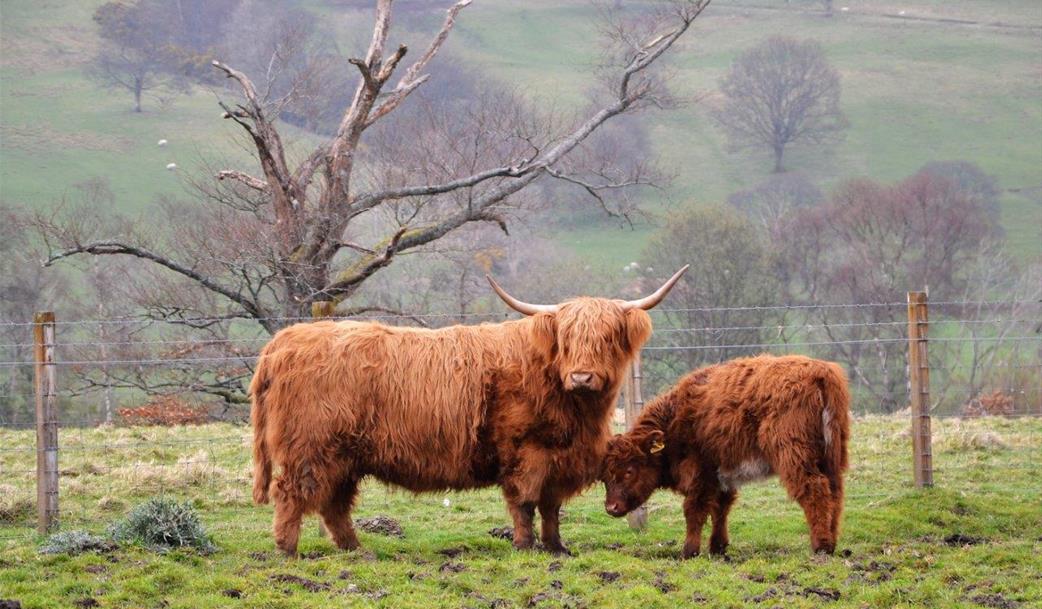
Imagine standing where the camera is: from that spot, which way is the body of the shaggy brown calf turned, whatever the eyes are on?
to the viewer's left

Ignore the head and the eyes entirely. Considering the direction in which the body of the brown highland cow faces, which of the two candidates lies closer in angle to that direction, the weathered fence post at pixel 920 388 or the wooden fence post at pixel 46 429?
the weathered fence post

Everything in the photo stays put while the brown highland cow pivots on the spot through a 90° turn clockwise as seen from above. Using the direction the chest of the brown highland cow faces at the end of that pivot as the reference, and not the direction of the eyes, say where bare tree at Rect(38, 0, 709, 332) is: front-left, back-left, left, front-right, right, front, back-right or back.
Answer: back

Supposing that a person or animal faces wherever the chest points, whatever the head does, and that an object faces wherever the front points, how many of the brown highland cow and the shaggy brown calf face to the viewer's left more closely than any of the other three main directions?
1

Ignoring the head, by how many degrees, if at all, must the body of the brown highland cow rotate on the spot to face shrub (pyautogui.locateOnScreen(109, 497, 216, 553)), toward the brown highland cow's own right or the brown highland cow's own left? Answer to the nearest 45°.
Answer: approximately 180°

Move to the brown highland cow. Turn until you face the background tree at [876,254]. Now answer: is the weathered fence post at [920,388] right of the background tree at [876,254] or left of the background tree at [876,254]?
right

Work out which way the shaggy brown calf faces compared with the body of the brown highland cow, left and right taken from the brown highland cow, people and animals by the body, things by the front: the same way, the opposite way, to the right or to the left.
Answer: the opposite way

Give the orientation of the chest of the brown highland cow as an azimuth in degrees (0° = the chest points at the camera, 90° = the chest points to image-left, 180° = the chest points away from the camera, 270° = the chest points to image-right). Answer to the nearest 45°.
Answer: approximately 270°

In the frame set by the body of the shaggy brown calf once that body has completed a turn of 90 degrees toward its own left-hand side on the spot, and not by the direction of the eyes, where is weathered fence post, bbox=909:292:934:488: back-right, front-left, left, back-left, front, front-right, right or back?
back-left

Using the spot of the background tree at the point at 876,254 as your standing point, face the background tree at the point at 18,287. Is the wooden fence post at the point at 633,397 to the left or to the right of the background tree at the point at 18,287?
left

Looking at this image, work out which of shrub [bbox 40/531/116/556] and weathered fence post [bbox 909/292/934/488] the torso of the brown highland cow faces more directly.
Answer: the weathered fence post

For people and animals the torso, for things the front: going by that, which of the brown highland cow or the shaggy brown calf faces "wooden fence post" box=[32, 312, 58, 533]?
the shaggy brown calf
